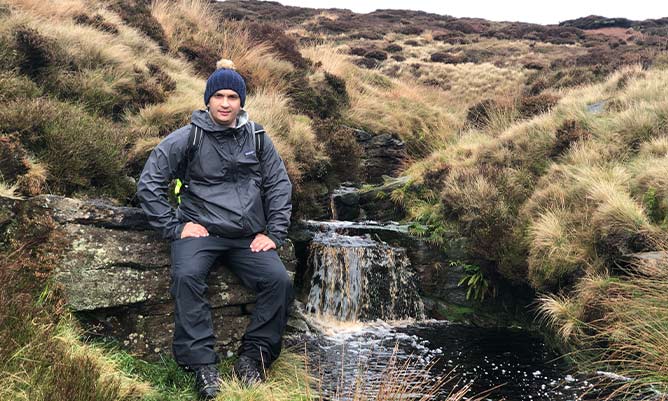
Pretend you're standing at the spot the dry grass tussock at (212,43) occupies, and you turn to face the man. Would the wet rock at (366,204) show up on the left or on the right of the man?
left

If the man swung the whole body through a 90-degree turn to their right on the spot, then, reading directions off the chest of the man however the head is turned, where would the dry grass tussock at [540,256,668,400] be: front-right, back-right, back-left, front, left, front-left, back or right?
back

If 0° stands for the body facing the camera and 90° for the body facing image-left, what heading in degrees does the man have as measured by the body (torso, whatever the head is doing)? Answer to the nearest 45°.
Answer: approximately 0°

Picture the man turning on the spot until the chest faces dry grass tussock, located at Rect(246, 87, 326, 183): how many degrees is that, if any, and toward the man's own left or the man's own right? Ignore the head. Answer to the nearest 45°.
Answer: approximately 180°

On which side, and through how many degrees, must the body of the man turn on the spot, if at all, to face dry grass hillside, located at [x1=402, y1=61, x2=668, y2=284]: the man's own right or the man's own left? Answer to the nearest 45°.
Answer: approximately 135° to the man's own left

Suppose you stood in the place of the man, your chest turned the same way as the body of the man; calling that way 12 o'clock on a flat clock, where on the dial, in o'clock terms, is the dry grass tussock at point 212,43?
The dry grass tussock is roughly at 6 o'clock from the man.

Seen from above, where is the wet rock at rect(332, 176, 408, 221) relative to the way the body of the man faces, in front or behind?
behind
